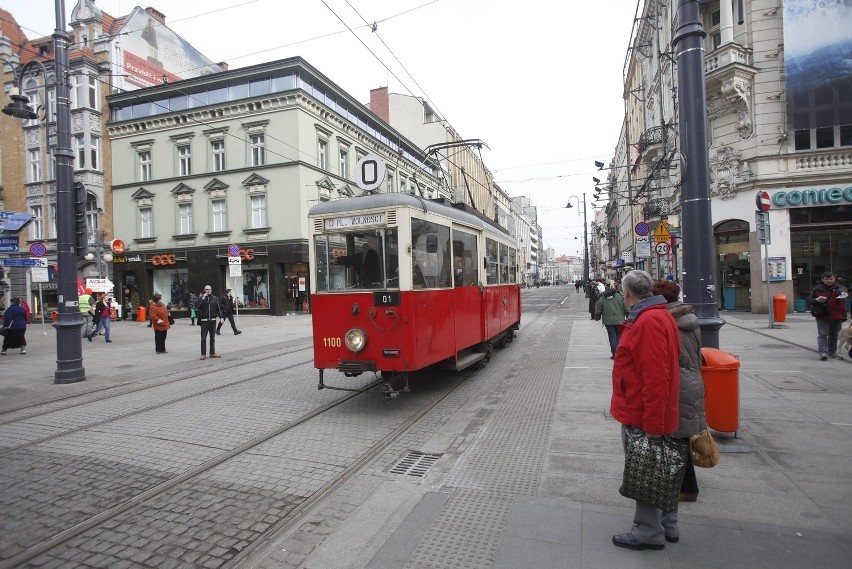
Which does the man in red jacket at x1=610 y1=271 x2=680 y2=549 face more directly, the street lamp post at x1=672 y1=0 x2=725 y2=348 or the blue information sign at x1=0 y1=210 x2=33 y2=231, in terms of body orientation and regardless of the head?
the blue information sign

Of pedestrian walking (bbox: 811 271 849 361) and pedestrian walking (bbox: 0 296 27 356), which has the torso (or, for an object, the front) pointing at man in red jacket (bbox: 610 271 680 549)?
pedestrian walking (bbox: 811 271 849 361)

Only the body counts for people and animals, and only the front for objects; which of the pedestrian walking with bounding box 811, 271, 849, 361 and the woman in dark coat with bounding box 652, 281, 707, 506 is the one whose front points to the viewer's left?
the woman in dark coat

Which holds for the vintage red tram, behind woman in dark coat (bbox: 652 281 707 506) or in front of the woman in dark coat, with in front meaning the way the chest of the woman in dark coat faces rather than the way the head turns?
in front

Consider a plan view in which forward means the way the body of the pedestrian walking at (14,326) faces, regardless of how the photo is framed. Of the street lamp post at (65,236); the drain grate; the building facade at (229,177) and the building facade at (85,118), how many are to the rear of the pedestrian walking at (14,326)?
2

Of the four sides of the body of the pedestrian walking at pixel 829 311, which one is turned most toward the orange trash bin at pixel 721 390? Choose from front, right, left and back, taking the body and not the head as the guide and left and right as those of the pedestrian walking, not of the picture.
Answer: front

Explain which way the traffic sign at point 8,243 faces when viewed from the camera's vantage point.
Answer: facing the viewer

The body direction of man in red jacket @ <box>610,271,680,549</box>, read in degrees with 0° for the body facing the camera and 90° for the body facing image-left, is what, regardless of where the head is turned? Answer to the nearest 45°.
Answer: approximately 90°

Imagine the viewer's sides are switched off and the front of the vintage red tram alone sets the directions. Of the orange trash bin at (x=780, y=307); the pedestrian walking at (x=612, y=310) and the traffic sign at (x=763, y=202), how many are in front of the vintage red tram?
0

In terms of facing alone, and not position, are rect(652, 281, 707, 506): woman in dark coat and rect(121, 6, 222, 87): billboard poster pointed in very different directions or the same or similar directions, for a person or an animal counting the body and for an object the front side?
very different directions

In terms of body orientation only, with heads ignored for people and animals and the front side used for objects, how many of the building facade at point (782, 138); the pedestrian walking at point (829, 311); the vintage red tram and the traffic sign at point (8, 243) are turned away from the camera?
0

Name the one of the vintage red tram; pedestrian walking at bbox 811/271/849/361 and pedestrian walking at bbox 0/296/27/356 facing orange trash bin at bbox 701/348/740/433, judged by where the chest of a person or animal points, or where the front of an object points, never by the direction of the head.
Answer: pedestrian walking at bbox 811/271/849/361

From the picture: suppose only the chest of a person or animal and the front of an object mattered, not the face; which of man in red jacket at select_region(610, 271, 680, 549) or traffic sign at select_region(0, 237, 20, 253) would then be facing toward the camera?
the traffic sign

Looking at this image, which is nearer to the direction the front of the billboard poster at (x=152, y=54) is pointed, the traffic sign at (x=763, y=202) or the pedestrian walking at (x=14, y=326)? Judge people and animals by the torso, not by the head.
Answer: the traffic sign

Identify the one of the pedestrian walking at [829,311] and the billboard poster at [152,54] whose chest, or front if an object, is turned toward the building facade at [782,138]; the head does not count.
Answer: the billboard poster

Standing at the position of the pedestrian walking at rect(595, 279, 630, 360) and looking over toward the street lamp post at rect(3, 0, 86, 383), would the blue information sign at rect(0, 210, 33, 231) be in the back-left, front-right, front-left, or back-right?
front-right

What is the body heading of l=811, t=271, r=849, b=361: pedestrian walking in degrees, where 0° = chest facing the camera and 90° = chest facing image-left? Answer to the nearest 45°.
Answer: approximately 0°

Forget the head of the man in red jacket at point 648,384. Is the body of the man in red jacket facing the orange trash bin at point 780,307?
no

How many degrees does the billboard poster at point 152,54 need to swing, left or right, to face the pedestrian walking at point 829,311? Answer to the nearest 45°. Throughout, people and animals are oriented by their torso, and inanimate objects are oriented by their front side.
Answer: approximately 45° to its right

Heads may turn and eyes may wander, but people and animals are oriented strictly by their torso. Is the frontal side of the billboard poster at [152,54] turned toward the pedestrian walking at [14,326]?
no

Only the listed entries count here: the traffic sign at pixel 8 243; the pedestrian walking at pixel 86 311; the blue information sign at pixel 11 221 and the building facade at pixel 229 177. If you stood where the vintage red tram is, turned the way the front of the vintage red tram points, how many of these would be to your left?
0
